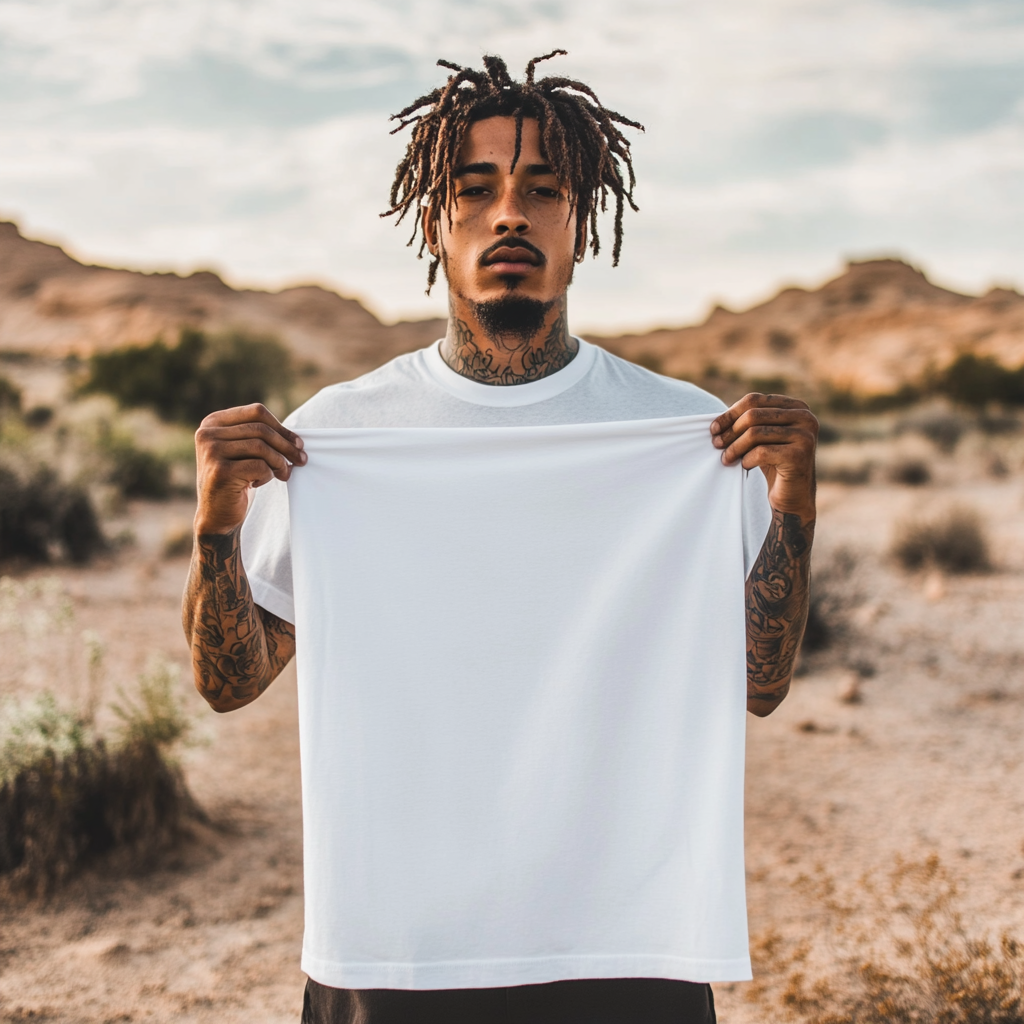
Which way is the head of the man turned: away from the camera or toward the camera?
toward the camera

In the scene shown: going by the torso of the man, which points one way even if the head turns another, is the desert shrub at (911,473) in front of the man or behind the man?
behind

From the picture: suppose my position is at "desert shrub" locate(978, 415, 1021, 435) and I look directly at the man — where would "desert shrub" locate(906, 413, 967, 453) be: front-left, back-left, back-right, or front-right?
front-right

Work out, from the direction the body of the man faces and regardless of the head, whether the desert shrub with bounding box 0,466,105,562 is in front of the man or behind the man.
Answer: behind

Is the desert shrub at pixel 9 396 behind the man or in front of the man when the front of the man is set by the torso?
behind

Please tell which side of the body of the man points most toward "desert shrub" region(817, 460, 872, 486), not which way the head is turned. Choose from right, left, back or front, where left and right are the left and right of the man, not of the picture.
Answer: back

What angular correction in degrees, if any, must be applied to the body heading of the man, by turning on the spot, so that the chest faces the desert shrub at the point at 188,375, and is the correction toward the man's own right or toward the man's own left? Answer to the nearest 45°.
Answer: approximately 180°

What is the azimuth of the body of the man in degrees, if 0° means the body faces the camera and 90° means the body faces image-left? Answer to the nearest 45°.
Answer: approximately 0°
